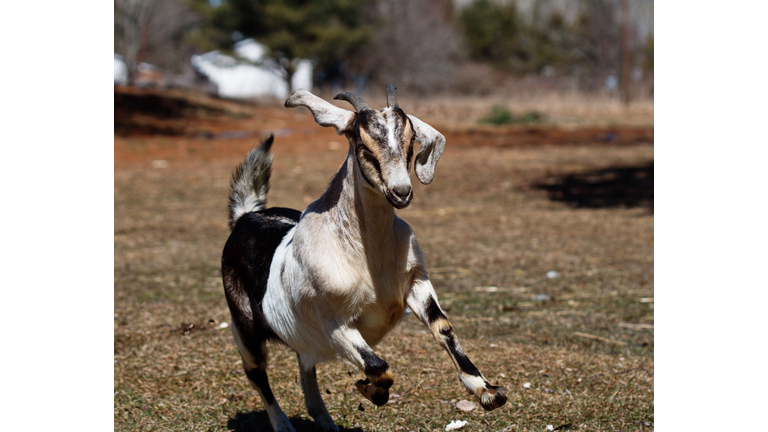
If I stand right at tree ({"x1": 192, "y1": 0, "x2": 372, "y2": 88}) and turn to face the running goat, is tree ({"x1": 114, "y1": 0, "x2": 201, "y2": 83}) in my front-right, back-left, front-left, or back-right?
back-right

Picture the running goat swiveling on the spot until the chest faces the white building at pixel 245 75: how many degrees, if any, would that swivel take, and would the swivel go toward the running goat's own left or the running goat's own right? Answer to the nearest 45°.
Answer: approximately 135° to the running goat's own left

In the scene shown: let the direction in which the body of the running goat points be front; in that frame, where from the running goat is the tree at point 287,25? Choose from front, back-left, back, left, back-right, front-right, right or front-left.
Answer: back-left

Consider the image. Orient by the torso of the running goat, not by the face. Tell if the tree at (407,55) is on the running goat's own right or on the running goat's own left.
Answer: on the running goat's own left

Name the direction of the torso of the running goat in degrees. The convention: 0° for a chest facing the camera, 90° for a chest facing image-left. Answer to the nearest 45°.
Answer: approximately 315°
